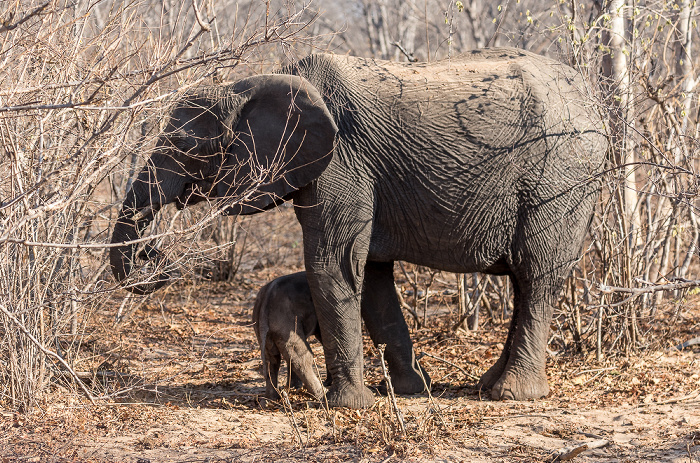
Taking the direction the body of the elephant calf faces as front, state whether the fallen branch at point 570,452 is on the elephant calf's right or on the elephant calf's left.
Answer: on the elephant calf's right

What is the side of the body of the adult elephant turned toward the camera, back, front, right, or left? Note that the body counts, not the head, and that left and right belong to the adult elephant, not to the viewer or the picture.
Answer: left

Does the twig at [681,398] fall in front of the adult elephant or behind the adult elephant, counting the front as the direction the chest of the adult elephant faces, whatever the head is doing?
behind

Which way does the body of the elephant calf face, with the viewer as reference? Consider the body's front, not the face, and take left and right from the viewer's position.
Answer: facing away from the viewer and to the right of the viewer

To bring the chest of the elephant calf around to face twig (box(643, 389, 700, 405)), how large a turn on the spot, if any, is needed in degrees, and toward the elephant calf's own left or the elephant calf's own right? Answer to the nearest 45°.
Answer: approximately 45° to the elephant calf's own right

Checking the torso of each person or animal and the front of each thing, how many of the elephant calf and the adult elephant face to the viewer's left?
1

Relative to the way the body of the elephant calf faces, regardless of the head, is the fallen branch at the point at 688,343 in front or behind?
in front

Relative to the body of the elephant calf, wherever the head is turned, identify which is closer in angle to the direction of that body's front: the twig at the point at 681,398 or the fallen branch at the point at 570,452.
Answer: the twig

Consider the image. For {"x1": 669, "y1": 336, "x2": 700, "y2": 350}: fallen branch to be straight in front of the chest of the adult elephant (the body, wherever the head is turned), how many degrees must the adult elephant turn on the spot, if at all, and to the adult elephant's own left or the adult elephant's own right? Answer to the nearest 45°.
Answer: approximately 135° to the adult elephant's own right
